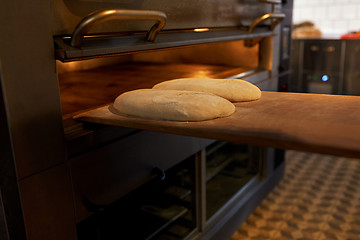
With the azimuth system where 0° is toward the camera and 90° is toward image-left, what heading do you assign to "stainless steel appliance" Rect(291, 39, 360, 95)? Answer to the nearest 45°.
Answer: approximately 0°

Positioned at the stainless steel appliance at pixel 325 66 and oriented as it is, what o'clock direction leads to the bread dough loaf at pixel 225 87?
The bread dough loaf is roughly at 12 o'clock from the stainless steel appliance.

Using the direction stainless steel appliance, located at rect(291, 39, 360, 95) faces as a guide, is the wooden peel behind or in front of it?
in front

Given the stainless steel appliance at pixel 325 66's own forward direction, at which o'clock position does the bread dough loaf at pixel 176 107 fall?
The bread dough loaf is roughly at 12 o'clock from the stainless steel appliance.

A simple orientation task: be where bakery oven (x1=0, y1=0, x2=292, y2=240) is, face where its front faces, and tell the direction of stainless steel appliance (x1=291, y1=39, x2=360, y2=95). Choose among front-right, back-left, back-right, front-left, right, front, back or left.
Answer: left

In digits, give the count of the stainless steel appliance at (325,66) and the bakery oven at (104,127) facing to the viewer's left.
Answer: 0
